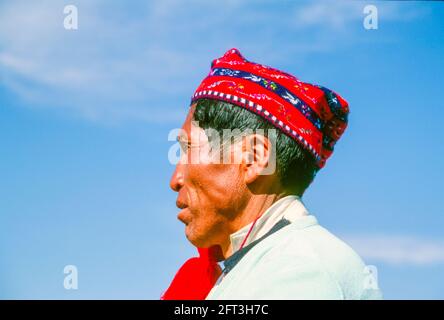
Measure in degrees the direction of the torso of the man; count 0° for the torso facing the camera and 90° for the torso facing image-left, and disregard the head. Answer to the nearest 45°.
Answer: approximately 90°

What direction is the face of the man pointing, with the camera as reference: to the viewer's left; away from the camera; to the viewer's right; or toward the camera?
to the viewer's left
